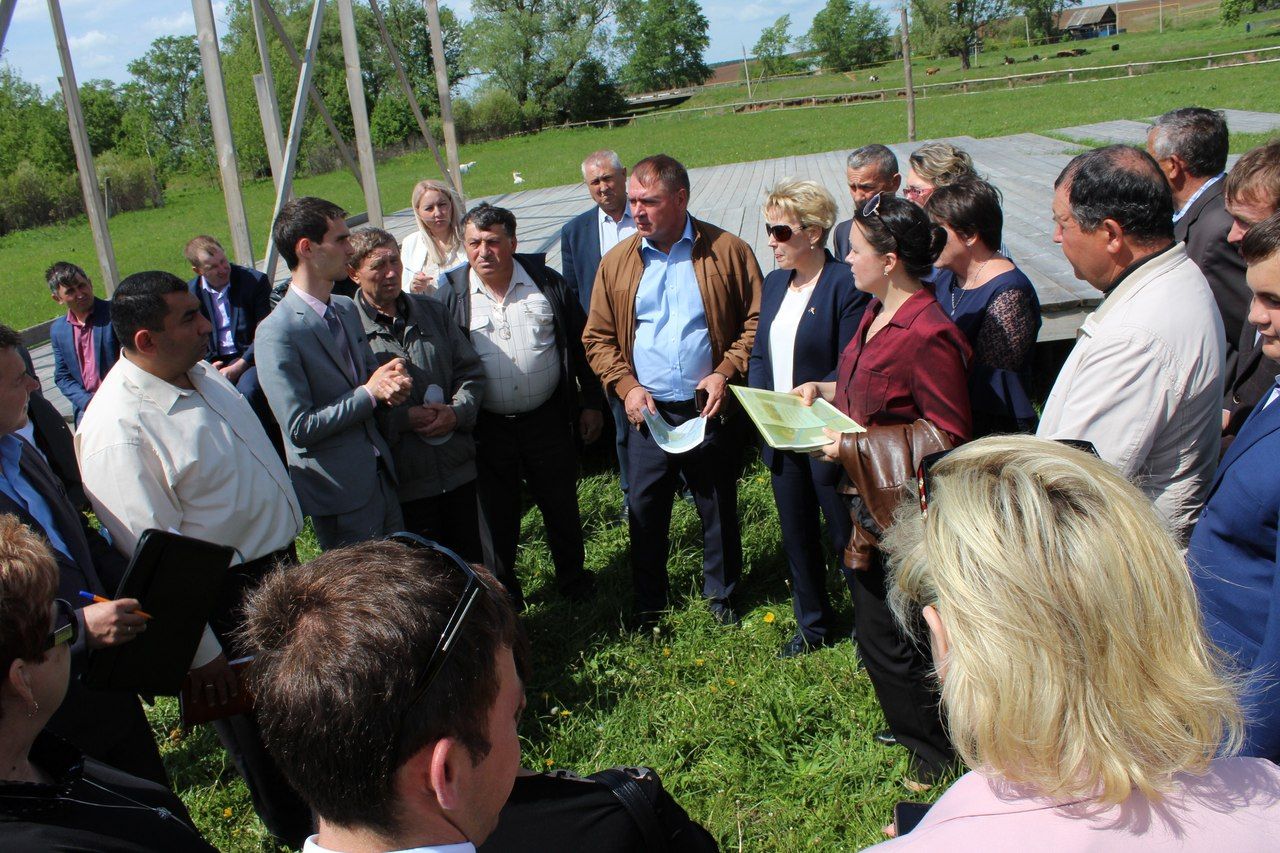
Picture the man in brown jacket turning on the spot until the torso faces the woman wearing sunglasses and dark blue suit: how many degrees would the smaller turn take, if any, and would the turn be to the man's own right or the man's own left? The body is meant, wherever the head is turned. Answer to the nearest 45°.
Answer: approximately 45° to the man's own left

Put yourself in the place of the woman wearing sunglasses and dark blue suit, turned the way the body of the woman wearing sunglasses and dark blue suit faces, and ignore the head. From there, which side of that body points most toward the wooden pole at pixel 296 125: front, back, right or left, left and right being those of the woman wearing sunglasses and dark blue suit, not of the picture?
right

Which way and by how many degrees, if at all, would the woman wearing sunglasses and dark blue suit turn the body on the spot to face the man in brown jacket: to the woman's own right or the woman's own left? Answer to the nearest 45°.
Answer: approximately 90° to the woman's own right

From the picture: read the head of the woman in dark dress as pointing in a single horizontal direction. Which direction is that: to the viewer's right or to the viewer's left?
to the viewer's left

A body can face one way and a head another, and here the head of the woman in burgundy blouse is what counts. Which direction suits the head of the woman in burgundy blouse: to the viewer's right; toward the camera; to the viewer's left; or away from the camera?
to the viewer's left

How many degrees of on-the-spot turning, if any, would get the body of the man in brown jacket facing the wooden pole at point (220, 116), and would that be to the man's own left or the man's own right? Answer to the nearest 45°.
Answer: approximately 135° to the man's own right
